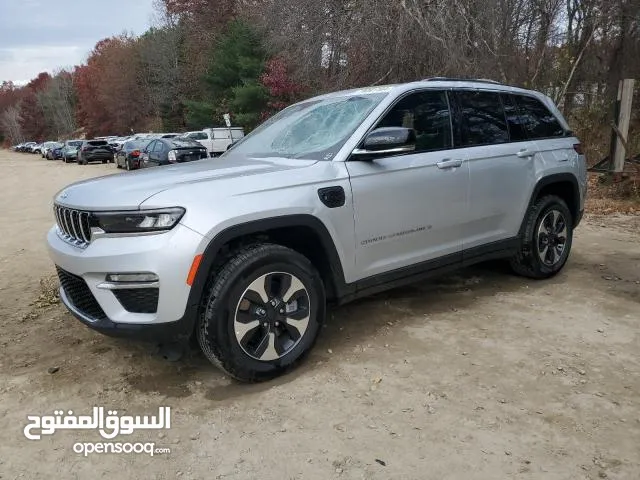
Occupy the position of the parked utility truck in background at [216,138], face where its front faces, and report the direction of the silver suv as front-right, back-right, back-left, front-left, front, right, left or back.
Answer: front-left

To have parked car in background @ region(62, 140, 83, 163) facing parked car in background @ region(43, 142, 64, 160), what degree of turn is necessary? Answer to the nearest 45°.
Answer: approximately 135° to its right

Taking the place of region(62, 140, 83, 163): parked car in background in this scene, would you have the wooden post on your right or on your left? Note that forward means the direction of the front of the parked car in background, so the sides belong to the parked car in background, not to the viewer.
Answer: on your left

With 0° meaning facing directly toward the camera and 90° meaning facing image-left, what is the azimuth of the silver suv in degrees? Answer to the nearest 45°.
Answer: approximately 45°

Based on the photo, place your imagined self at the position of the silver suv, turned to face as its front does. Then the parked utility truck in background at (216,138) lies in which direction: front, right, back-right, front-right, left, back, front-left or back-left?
back-right
